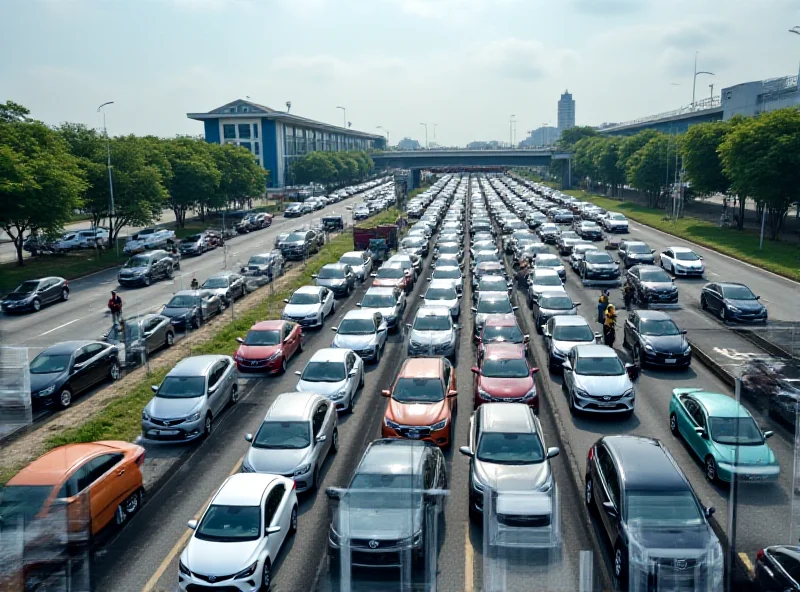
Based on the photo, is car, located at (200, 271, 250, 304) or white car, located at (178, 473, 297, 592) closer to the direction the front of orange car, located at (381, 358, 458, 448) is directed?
the white car

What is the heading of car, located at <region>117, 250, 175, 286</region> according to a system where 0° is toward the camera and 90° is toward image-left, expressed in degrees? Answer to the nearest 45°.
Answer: approximately 45°

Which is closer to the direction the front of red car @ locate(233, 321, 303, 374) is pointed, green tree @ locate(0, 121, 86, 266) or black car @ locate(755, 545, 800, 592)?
the black car

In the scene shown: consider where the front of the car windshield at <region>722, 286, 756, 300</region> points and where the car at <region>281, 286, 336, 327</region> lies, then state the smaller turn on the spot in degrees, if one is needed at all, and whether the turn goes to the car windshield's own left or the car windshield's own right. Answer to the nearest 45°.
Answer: approximately 90° to the car windshield's own right

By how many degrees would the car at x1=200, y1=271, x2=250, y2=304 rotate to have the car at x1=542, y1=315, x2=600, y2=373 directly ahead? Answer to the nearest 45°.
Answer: approximately 90° to its left

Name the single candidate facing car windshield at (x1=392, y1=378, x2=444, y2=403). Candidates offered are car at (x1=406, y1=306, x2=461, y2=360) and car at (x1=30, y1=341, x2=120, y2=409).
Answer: car at (x1=406, y1=306, x2=461, y2=360)

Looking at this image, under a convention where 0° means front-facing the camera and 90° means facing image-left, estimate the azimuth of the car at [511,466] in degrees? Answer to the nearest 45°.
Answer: approximately 0°

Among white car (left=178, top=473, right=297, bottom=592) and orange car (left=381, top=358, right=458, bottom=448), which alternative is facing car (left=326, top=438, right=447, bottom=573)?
the orange car

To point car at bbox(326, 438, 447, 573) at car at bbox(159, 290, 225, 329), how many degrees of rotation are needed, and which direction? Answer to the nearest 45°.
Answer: approximately 180°

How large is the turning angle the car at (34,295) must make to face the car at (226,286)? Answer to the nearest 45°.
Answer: approximately 90° to its left

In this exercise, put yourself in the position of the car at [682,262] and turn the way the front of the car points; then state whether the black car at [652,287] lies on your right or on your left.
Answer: on your right

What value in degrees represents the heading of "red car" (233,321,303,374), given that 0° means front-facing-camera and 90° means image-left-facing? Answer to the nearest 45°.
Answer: approximately 45°

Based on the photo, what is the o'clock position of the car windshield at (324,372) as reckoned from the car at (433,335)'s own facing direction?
The car windshield is roughly at 1 o'clock from the car.

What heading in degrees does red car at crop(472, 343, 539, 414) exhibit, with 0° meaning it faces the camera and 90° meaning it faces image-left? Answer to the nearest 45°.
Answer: approximately 0°

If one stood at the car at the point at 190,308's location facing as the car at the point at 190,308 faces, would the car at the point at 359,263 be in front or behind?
behind

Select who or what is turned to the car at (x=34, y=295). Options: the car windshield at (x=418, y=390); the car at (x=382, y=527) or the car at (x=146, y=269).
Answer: the car at (x=146, y=269)
